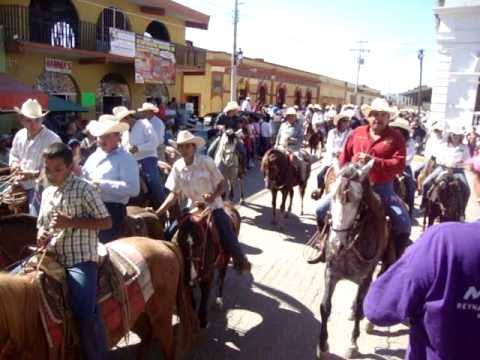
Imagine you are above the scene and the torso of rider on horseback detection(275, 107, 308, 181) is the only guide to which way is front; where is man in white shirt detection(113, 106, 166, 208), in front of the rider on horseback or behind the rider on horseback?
in front

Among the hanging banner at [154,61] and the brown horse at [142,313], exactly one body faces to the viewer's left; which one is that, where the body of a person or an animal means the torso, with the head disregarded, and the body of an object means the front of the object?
the brown horse

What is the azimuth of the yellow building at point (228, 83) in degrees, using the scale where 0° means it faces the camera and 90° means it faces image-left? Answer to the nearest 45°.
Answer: approximately 315°

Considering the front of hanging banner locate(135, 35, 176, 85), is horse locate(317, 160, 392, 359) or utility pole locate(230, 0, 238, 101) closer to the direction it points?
the horse

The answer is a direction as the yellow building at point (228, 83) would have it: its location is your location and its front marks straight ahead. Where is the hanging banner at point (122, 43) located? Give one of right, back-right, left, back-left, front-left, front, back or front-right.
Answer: front-right

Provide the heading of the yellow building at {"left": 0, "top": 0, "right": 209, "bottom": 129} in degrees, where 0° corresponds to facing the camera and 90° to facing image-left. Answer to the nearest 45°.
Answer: approximately 315°

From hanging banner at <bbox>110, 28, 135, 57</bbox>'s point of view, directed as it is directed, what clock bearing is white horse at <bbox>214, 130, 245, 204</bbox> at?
The white horse is roughly at 1 o'clock from the hanging banner.

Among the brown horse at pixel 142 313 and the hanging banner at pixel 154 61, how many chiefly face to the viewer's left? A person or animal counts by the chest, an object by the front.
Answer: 1

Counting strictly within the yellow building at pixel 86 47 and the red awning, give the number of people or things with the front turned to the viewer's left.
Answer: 0

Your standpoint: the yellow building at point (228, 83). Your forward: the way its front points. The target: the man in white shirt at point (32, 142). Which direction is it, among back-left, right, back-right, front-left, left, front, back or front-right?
front-right

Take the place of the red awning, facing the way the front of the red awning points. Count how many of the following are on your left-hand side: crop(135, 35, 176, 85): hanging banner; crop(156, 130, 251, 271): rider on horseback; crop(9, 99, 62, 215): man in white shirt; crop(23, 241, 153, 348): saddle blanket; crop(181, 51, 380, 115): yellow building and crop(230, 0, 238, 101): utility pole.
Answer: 3

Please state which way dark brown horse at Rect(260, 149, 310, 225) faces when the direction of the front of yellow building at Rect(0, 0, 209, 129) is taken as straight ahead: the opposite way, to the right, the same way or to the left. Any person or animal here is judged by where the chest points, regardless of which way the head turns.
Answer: to the right
